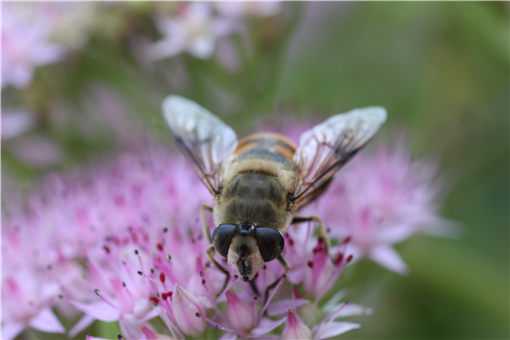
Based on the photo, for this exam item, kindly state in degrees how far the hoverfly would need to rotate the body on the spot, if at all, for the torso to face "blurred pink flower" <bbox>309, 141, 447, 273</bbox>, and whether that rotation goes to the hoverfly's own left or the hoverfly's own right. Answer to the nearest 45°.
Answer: approximately 135° to the hoverfly's own left

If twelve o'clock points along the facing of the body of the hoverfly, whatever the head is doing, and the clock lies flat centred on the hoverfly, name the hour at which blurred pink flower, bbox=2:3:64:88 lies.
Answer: The blurred pink flower is roughly at 4 o'clock from the hoverfly.
